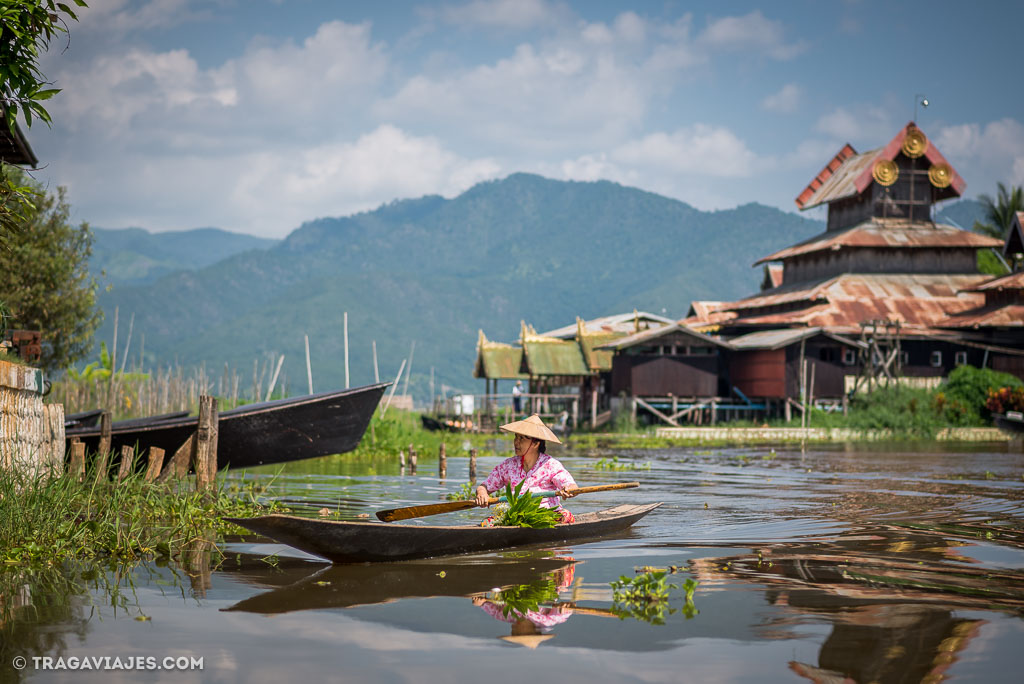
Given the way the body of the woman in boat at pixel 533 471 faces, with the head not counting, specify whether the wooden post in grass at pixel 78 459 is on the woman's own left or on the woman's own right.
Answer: on the woman's own right

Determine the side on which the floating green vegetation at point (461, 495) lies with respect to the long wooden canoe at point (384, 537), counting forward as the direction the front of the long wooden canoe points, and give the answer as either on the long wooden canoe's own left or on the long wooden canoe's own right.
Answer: on the long wooden canoe's own right

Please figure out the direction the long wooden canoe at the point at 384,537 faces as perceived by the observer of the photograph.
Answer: facing to the left of the viewer

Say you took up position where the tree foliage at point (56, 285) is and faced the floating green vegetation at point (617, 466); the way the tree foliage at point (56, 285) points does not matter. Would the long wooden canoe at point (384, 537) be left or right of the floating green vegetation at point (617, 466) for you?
right

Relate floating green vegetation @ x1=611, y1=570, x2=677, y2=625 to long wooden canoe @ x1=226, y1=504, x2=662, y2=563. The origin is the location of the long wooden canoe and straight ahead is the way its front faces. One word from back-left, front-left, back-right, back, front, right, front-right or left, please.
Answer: back-left

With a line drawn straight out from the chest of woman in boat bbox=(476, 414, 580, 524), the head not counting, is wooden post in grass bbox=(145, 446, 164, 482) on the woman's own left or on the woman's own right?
on the woman's own right

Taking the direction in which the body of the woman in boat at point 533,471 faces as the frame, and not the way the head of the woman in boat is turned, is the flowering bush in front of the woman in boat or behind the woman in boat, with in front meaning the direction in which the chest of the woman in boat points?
behind

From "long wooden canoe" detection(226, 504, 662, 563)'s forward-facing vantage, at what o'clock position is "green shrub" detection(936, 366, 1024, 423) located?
The green shrub is roughly at 4 o'clock from the long wooden canoe.

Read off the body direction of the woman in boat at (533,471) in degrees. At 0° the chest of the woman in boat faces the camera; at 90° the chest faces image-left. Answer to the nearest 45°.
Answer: approximately 45°

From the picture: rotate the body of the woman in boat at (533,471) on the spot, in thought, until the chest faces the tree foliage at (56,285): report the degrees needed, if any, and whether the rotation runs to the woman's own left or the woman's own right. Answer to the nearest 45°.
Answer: approximately 90° to the woman's own right
